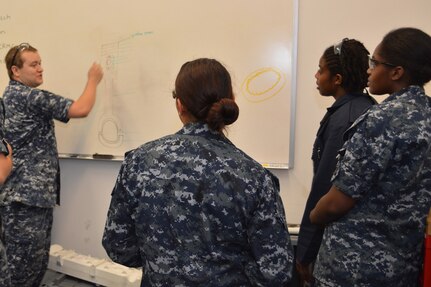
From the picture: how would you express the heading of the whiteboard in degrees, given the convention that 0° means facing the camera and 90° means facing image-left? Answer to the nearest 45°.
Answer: approximately 0°

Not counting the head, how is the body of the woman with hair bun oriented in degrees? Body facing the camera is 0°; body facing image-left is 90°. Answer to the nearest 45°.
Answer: approximately 180°

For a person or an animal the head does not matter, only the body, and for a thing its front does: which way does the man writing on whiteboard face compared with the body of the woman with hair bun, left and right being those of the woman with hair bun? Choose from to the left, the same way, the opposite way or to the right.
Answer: to the right

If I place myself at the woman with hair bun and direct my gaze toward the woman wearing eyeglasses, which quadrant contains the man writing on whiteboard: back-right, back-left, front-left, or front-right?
back-left

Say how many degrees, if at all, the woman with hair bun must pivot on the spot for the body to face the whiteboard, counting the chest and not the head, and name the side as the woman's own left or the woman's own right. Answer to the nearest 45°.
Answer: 0° — they already face it

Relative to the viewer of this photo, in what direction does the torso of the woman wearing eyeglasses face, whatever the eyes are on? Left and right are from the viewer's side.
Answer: facing away from the viewer and to the left of the viewer

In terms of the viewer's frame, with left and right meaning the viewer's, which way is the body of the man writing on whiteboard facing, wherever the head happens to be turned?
facing to the right of the viewer

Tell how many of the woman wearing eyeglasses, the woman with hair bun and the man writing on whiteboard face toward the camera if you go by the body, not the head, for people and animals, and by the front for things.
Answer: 0

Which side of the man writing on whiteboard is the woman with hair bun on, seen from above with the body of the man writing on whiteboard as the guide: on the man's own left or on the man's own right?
on the man's own right

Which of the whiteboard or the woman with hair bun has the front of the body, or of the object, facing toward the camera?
the whiteboard

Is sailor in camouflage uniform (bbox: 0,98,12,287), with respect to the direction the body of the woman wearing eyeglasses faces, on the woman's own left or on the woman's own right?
on the woman's own left

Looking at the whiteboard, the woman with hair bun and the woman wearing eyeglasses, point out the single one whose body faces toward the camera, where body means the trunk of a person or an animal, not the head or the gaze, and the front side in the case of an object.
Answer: the whiteboard

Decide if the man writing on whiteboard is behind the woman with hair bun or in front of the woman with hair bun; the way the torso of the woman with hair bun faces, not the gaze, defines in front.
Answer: in front

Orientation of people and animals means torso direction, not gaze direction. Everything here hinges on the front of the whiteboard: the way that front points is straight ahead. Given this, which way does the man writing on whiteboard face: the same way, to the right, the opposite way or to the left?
to the left

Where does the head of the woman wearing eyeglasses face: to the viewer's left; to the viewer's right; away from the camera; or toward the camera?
to the viewer's left
